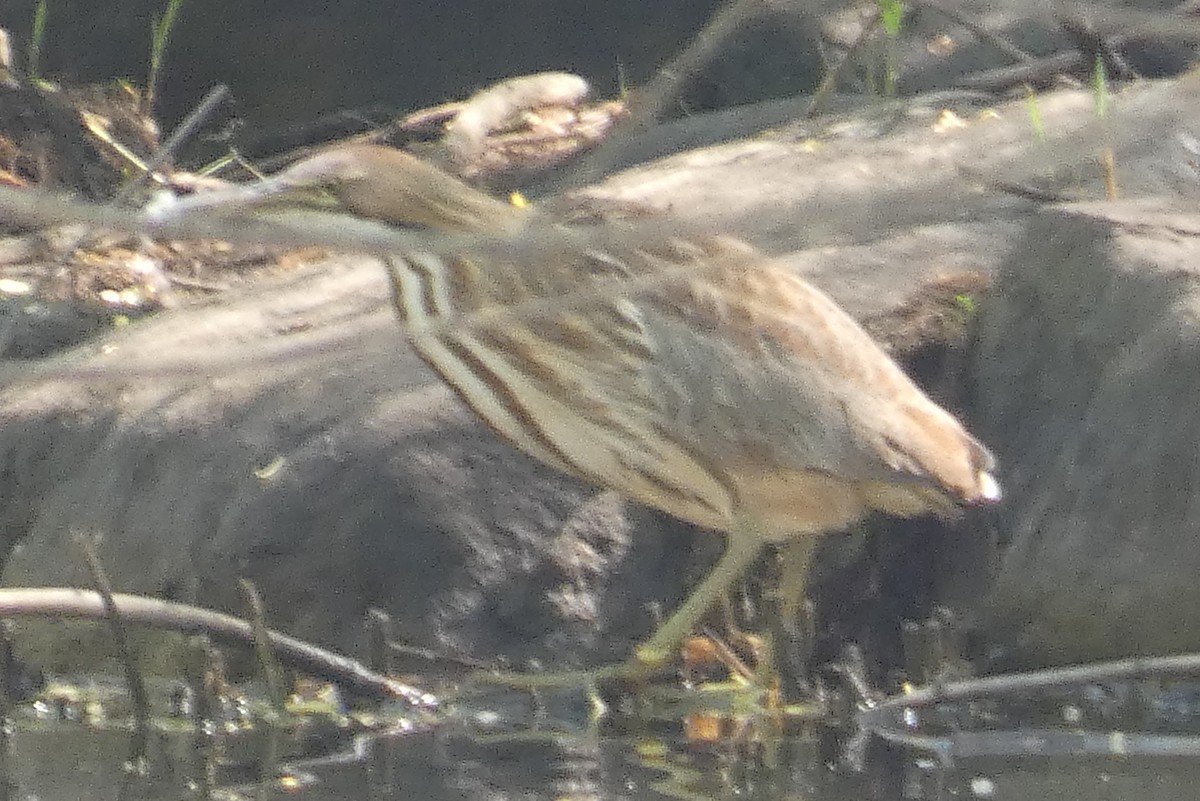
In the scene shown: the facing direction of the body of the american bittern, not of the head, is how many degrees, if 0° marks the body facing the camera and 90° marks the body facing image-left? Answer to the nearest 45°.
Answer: approximately 90°

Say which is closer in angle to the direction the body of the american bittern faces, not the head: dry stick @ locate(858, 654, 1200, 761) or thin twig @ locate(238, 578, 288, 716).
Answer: the thin twig

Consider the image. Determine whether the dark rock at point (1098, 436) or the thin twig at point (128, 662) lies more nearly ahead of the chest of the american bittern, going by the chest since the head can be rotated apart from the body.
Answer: the thin twig

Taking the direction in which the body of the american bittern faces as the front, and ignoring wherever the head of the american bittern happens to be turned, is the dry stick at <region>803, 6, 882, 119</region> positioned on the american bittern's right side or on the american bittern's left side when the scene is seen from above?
on the american bittern's right side

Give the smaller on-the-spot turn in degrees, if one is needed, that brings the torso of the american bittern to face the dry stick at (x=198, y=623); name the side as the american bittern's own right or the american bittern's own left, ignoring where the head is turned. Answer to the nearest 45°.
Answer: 0° — it already faces it

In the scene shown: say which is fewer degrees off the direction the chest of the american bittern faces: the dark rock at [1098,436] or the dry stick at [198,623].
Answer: the dry stick

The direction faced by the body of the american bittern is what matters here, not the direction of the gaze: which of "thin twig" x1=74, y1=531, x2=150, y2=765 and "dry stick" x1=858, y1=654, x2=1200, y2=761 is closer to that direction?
the thin twig

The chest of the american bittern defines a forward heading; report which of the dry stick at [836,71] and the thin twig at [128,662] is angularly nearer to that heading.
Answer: the thin twig

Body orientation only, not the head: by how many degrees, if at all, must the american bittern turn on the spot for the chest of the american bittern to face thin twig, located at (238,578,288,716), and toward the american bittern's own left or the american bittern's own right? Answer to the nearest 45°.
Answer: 0° — it already faces it

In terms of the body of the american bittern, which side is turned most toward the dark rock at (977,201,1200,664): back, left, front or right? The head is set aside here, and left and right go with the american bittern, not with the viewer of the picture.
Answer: back

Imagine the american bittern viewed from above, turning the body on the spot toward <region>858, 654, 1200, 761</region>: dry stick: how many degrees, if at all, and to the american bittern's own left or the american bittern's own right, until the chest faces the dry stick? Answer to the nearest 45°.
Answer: approximately 135° to the american bittern's own left

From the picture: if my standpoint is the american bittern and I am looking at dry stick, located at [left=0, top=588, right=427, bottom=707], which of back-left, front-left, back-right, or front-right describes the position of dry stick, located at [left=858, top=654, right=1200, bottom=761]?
back-left
